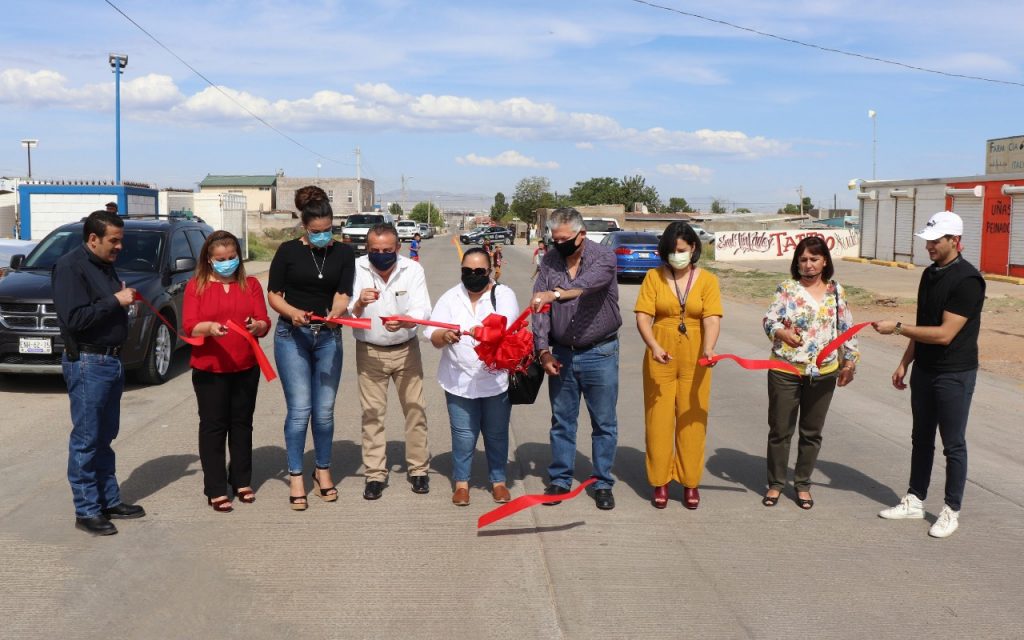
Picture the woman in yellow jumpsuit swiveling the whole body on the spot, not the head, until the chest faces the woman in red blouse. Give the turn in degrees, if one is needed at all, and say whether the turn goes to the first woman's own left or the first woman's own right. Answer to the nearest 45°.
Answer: approximately 90° to the first woman's own right

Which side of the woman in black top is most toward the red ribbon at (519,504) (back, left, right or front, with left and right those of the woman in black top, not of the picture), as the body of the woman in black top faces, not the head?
left

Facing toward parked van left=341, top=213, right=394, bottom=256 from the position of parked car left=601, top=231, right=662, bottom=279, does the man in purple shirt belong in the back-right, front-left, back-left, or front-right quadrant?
back-left

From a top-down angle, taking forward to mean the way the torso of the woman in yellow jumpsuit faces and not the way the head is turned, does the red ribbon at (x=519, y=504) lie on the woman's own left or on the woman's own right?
on the woman's own right

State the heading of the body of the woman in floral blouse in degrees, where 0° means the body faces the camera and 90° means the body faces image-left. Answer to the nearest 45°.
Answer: approximately 0°
